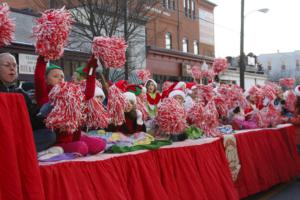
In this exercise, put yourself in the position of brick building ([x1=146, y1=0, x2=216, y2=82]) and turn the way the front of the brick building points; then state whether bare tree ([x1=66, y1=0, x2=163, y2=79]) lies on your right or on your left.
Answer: on your right

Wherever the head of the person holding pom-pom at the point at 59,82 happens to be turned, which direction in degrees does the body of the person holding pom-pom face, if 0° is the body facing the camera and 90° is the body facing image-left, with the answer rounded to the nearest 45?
approximately 315°

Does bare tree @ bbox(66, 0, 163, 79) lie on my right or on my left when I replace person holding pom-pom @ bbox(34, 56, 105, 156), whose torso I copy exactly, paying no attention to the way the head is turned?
on my left

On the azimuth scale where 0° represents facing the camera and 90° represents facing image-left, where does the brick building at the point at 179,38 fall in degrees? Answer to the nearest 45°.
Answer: approximately 315°
